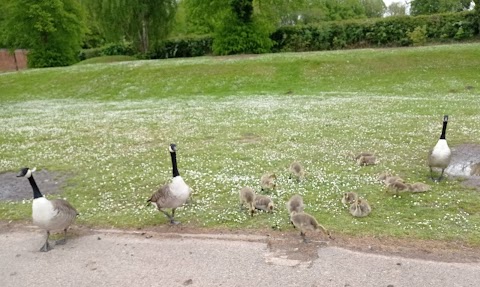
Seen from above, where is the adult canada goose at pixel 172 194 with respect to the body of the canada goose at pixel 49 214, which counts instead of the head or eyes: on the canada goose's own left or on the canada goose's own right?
on the canada goose's own left

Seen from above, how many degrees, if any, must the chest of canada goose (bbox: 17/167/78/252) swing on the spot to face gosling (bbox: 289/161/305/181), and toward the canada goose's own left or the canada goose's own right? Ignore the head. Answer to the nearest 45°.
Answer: approximately 135° to the canada goose's own left

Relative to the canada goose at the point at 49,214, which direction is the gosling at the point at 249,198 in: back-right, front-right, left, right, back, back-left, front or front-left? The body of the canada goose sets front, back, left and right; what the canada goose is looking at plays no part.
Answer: back-left

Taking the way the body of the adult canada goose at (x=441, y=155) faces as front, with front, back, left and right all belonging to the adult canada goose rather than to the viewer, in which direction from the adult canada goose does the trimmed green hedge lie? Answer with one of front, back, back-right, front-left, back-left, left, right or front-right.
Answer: back

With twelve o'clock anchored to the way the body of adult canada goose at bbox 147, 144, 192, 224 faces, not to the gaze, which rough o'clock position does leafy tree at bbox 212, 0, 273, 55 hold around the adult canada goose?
The leafy tree is roughly at 8 o'clock from the adult canada goose.

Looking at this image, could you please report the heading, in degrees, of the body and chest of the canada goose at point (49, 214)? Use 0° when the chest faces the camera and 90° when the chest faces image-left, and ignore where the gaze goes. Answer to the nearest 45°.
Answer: approximately 45°

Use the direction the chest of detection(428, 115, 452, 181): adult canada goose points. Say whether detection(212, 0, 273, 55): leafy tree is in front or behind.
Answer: behind

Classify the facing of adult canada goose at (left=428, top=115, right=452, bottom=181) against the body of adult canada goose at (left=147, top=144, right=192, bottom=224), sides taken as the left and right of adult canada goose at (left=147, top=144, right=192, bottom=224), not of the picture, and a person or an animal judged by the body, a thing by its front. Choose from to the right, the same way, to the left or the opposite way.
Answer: to the right

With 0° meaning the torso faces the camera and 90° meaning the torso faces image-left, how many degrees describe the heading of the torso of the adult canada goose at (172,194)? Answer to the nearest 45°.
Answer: approximately 315°

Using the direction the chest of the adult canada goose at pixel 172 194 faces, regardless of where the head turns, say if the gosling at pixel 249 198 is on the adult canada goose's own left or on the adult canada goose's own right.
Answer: on the adult canada goose's own left
